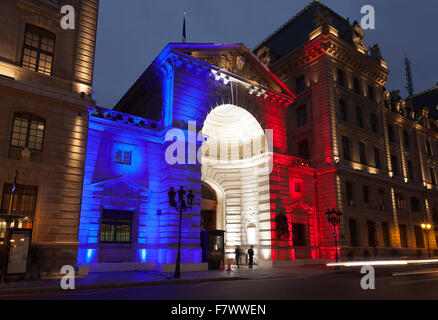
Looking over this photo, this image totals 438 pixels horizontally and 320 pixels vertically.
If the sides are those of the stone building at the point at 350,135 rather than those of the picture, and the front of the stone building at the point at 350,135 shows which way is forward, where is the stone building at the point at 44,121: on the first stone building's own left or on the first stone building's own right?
on the first stone building's own right

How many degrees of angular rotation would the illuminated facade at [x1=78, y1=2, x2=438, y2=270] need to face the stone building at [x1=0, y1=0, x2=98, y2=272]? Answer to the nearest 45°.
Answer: approximately 90° to its right
